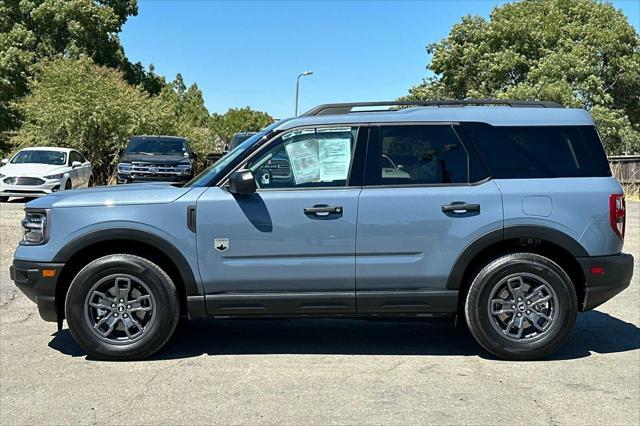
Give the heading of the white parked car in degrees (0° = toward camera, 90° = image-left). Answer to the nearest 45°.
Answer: approximately 45°

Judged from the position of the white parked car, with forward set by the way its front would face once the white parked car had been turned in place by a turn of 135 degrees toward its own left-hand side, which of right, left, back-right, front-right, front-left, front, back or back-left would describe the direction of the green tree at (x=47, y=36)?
left

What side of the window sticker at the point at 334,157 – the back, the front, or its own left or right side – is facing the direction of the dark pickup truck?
back

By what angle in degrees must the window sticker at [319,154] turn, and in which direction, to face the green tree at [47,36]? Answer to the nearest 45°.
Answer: approximately 135° to its right

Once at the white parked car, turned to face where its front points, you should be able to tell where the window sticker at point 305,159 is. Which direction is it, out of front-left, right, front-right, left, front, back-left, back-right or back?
front-left

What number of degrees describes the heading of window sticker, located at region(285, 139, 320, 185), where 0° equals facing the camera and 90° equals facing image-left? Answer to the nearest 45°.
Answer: approximately 0°

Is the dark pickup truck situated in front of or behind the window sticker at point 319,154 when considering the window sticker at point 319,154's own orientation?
behind

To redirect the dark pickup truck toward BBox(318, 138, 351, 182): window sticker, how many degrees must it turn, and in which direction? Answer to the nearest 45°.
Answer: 0° — it already faces it

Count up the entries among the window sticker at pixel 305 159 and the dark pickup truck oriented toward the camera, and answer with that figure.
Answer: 2

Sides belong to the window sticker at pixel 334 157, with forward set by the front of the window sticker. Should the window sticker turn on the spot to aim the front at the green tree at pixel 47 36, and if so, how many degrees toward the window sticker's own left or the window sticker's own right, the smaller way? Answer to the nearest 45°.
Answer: approximately 135° to the window sticker's own right

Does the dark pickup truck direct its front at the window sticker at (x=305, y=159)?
yes

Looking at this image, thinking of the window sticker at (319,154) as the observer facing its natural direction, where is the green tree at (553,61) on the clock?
The green tree is roughly at 7 o'clock from the window sticker.

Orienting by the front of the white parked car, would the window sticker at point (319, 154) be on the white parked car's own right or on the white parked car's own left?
on the white parked car's own left

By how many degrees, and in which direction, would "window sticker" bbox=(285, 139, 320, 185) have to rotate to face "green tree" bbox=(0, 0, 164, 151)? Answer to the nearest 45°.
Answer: approximately 135° to its right

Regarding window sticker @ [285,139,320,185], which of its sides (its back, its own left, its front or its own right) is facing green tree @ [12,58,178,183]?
back
